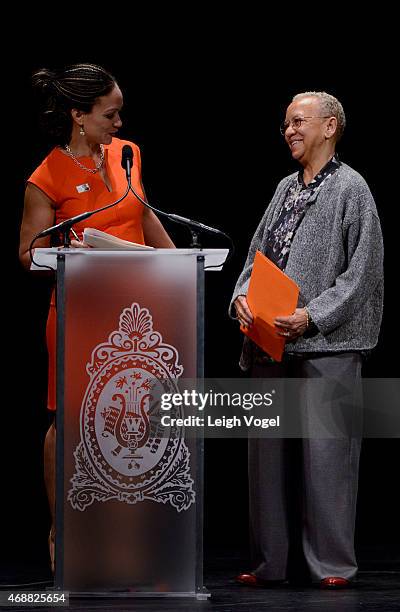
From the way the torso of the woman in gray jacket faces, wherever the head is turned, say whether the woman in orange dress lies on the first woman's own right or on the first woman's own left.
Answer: on the first woman's own right

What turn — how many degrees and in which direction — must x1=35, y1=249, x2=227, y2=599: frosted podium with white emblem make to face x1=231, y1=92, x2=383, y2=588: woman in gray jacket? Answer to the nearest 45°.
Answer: approximately 135° to its left

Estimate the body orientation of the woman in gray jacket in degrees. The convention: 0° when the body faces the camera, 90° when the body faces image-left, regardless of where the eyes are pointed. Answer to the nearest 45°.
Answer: approximately 45°

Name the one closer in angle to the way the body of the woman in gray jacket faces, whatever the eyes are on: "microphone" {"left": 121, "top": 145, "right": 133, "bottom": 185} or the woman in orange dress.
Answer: the microphone

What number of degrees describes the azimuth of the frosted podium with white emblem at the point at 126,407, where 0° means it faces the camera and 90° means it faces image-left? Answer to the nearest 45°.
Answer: approximately 0°

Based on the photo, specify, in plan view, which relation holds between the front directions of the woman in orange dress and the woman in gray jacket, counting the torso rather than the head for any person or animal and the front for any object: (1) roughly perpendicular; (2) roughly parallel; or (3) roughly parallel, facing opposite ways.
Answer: roughly perpendicular

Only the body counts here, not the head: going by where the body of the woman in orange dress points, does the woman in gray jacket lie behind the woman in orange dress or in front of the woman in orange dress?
in front

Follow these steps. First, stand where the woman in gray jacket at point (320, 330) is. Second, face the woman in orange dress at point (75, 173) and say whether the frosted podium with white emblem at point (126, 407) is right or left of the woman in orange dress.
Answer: left

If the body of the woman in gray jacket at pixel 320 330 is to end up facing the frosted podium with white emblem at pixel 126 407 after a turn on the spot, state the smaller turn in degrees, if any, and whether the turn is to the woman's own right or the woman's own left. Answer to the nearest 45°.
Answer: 0° — they already face it

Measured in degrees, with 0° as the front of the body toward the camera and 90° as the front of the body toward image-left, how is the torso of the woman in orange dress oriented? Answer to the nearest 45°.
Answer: approximately 315°

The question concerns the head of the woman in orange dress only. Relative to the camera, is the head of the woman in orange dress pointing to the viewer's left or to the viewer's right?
to the viewer's right
